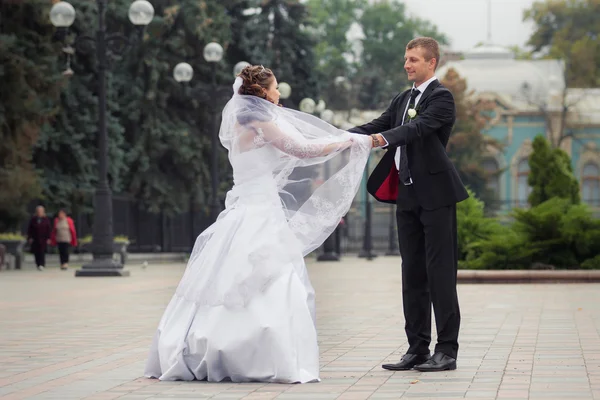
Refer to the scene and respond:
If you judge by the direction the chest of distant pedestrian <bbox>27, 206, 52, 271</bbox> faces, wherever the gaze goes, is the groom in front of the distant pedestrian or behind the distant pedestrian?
in front

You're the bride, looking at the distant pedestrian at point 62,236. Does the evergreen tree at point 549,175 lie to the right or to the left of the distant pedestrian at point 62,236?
right

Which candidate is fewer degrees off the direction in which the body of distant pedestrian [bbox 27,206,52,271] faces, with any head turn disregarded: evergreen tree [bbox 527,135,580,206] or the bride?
the bride

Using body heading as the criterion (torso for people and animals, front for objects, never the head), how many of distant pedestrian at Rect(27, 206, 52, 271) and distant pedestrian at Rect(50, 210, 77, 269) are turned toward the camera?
2

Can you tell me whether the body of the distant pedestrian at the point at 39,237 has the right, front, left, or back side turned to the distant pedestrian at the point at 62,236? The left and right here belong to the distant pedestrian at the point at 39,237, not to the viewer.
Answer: left

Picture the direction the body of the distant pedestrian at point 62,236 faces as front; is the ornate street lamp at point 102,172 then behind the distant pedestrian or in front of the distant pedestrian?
in front

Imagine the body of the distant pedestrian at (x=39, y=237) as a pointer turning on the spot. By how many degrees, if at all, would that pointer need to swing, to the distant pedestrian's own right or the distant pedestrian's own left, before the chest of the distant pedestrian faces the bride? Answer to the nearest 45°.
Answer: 0° — they already face them

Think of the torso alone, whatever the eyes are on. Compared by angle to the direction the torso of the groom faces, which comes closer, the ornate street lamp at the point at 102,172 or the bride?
the bride

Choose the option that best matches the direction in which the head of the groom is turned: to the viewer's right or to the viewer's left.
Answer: to the viewer's left

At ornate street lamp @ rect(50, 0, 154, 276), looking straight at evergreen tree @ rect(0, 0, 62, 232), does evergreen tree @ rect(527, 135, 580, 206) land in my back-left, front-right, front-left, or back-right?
back-right

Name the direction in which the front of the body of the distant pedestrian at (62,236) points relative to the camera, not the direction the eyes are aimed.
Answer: toward the camera

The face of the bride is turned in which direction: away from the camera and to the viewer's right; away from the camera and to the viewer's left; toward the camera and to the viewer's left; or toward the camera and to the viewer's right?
away from the camera and to the viewer's right

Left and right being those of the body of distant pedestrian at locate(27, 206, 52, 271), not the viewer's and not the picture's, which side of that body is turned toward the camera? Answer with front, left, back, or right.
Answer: front
